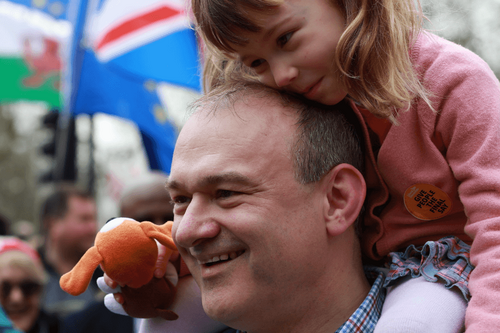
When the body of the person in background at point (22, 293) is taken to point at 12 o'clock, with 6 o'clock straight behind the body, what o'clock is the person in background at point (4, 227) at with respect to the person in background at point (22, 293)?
the person in background at point (4, 227) is roughly at 6 o'clock from the person in background at point (22, 293).

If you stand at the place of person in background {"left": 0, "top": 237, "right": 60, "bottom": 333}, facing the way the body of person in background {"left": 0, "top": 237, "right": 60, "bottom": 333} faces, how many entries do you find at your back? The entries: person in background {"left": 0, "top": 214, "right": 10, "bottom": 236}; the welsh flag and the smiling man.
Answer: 2

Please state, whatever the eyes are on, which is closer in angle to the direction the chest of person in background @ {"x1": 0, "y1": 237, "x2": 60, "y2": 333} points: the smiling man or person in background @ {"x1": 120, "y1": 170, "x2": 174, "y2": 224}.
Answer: the smiling man

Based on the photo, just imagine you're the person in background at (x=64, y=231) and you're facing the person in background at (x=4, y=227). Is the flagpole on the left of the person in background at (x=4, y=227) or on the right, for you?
right

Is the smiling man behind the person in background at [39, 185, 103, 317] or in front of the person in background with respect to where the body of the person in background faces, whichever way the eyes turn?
in front

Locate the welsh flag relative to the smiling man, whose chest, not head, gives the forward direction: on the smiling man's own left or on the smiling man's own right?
on the smiling man's own right

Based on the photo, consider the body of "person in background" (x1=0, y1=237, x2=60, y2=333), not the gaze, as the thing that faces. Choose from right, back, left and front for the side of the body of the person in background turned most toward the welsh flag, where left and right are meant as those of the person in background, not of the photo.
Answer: back

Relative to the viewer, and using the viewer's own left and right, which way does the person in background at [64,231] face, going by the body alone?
facing the viewer and to the right of the viewer

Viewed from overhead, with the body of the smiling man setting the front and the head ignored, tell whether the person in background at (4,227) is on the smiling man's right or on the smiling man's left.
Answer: on the smiling man's right

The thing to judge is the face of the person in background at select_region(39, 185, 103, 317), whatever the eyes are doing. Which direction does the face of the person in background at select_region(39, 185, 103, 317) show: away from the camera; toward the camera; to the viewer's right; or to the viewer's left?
toward the camera

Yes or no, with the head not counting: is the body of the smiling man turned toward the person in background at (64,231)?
no

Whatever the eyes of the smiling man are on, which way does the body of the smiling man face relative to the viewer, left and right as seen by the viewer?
facing the viewer and to the left of the viewer

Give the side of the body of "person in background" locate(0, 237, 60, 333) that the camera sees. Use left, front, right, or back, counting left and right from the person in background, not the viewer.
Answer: front

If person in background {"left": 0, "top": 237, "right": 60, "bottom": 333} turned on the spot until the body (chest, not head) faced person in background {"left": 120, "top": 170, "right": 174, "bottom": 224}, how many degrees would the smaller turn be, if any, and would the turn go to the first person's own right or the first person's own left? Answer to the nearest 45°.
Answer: approximately 90° to the first person's own left

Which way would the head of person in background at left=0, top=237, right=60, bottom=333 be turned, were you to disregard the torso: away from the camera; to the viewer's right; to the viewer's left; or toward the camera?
toward the camera

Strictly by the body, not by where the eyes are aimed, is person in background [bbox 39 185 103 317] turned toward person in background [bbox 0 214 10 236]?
no

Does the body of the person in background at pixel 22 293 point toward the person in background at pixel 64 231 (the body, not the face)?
no
